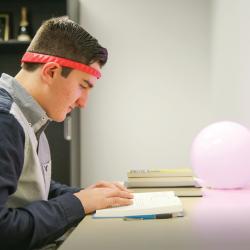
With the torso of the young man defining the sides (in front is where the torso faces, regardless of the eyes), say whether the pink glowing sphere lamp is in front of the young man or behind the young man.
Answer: in front

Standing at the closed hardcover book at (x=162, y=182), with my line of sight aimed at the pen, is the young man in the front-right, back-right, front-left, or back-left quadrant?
front-right

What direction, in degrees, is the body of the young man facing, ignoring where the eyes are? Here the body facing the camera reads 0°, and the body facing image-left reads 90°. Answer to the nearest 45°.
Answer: approximately 270°

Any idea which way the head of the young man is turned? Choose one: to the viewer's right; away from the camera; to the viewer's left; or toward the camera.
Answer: to the viewer's right
